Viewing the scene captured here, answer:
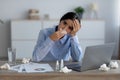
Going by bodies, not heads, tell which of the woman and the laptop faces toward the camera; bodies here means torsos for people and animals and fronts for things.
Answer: the woman

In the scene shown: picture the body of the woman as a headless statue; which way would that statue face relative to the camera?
toward the camera

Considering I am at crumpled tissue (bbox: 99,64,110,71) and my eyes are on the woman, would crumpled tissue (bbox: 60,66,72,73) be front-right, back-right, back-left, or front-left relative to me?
front-left

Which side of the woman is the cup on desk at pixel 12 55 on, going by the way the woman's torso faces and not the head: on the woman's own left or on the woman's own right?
on the woman's own right

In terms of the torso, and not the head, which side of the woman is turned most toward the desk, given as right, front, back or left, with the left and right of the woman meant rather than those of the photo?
front

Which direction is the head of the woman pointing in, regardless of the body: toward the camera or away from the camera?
toward the camera

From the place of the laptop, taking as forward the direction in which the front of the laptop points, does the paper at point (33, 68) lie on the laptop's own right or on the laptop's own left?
on the laptop's own left

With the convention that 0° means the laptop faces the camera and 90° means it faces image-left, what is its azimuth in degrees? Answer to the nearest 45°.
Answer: approximately 135°

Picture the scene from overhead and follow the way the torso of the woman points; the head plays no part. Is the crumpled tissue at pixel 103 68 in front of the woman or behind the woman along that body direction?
in front

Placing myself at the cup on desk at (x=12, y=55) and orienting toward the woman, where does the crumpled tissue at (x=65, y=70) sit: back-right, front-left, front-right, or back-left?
front-right

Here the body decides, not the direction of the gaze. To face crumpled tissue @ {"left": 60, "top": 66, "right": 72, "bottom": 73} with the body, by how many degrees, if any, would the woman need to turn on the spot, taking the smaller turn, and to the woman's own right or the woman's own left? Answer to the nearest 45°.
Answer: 0° — they already face it

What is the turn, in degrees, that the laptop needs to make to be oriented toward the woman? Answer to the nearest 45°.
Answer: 0° — it already faces them

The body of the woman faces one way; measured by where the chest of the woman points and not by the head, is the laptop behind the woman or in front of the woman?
in front
